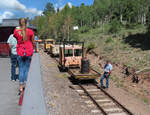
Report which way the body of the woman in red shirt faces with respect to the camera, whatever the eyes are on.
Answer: away from the camera
